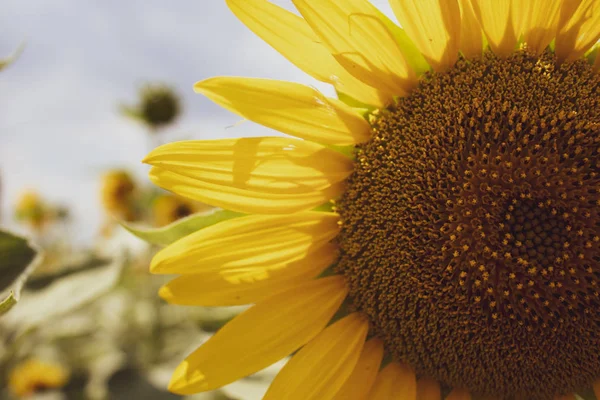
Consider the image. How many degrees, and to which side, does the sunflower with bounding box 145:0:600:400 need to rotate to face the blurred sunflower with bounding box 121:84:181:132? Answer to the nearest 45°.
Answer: approximately 135° to its right

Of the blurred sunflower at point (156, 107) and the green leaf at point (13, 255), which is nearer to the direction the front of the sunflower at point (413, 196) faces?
the green leaf

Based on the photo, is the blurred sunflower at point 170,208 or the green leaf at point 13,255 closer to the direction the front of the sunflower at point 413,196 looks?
the green leaf

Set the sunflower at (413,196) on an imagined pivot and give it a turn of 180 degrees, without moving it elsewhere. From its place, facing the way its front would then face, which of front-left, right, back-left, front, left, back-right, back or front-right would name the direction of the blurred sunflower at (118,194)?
front-left

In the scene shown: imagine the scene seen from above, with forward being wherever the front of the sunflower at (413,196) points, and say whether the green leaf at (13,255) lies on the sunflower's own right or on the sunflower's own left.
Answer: on the sunflower's own right

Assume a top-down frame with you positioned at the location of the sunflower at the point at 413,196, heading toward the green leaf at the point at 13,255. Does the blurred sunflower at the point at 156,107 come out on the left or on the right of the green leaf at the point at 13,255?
right

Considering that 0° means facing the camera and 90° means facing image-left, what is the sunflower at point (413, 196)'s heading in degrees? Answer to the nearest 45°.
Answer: approximately 0°

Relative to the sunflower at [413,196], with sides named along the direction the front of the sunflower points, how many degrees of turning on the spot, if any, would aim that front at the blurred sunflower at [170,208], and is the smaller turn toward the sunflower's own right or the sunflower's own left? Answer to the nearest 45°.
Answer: approximately 135° to the sunflower's own right
